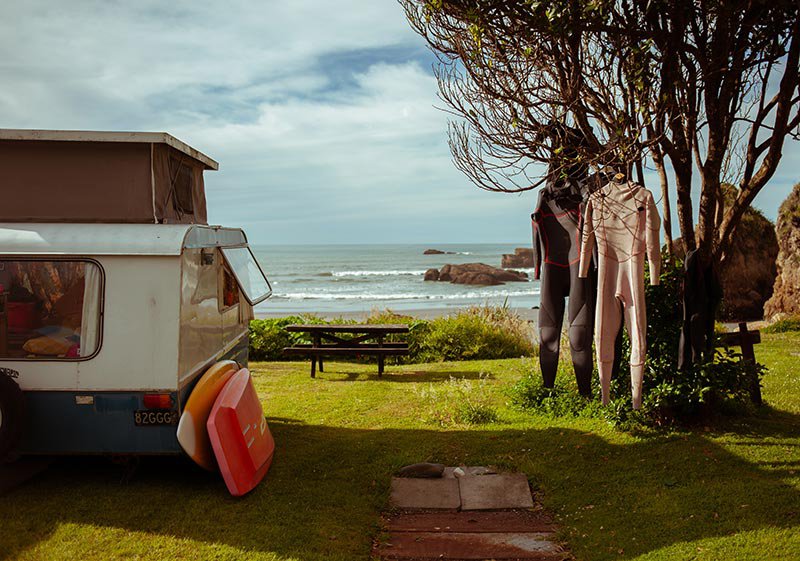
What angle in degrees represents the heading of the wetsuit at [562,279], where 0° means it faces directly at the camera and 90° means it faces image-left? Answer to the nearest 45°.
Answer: approximately 0°

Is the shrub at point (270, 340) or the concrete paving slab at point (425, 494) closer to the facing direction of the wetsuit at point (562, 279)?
the concrete paving slab

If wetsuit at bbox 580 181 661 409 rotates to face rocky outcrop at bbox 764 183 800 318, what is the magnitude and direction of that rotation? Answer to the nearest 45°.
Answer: approximately 180°

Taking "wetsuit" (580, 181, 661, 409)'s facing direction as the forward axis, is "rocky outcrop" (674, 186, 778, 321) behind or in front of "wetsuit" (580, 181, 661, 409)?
behind

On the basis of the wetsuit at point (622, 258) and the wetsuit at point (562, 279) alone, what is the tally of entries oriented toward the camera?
2

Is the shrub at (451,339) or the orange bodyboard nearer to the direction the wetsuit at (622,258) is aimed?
the orange bodyboard

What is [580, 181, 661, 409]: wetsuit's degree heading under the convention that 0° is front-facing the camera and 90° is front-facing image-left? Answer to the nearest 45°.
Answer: approximately 0°

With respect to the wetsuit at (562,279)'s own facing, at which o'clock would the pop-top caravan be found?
The pop-top caravan is roughly at 2 o'clock from the wetsuit.

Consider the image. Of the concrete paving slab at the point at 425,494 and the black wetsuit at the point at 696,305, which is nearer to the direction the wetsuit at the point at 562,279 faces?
the concrete paving slab

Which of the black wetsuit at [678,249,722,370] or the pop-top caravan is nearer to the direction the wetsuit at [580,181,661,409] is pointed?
the pop-top caravan

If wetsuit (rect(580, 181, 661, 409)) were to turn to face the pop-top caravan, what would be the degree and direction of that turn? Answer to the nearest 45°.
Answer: approximately 45° to its right

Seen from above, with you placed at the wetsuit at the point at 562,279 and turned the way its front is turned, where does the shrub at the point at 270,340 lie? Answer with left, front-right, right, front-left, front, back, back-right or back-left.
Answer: back-right
